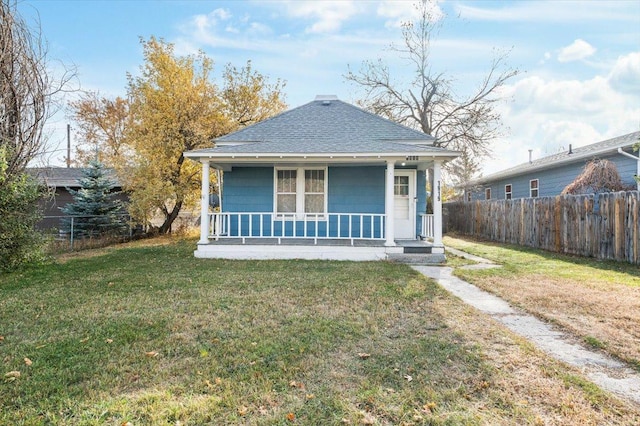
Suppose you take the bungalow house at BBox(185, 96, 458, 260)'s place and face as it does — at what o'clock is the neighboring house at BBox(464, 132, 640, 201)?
The neighboring house is roughly at 8 o'clock from the bungalow house.

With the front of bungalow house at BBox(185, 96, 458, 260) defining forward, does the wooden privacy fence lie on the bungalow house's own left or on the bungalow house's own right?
on the bungalow house's own left

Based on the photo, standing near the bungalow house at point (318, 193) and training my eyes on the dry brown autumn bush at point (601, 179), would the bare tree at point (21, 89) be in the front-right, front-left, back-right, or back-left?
back-right

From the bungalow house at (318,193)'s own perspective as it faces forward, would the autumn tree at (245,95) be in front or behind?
behind

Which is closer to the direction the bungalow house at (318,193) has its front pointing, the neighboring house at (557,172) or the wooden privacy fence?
the wooden privacy fence

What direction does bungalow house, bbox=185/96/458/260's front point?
toward the camera

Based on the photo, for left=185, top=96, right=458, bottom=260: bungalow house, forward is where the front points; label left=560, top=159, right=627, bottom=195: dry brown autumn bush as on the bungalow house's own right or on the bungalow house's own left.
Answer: on the bungalow house's own left

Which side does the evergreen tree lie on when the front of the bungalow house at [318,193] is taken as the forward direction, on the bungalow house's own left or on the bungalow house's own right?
on the bungalow house's own right

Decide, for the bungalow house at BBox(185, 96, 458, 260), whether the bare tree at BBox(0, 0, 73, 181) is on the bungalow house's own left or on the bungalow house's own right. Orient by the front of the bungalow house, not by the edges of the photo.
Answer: on the bungalow house's own right

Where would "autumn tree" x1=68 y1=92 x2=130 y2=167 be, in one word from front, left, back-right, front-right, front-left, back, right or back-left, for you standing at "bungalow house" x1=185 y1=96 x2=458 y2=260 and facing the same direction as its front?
back-right

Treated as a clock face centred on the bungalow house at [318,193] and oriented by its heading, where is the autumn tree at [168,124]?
The autumn tree is roughly at 4 o'clock from the bungalow house.

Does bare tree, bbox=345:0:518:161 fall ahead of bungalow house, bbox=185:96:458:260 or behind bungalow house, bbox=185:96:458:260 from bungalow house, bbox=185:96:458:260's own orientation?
behind

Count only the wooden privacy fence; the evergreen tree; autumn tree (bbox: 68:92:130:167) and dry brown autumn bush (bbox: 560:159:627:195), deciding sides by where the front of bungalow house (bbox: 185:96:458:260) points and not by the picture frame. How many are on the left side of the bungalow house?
2

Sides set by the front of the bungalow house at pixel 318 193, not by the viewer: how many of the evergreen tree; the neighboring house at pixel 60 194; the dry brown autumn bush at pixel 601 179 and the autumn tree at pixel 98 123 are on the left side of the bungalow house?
1
